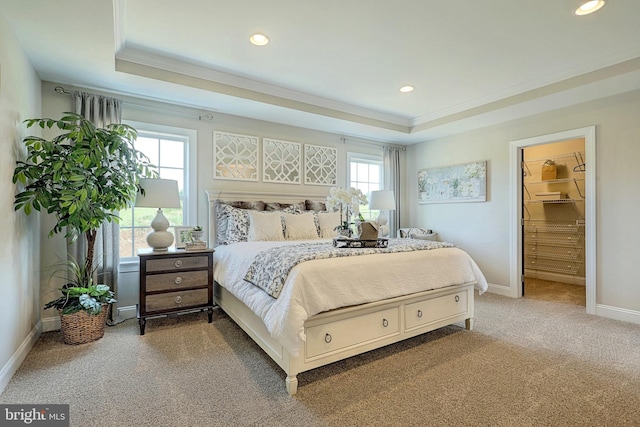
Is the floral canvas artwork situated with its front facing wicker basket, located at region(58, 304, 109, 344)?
yes

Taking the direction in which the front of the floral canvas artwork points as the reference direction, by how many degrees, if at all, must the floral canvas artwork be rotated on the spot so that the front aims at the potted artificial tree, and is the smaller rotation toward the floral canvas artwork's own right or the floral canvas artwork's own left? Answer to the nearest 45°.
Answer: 0° — it already faces it

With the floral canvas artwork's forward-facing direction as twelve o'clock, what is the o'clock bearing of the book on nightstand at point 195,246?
The book on nightstand is roughly at 12 o'clock from the floral canvas artwork.

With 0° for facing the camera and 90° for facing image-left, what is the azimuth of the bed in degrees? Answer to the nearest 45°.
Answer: approximately 315°

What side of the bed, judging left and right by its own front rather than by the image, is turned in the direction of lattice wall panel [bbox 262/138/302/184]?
back

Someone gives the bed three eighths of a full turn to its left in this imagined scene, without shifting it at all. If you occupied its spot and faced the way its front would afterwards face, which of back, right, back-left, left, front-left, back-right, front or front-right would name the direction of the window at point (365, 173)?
front

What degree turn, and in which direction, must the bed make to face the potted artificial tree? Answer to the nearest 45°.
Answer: approximately 135° to its right

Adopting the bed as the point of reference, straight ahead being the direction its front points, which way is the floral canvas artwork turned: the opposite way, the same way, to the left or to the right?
to the right

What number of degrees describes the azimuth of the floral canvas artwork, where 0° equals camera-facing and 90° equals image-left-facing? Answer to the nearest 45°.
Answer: approximately 45°

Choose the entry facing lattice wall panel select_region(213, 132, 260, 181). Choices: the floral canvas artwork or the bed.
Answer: the floral canvas artwork

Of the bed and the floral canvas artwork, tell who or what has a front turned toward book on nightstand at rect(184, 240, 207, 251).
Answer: the floral canvas artwork

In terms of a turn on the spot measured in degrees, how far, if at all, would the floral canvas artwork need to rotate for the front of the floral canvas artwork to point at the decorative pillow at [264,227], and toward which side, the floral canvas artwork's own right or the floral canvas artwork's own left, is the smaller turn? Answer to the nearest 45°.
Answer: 0° — it already faces it
